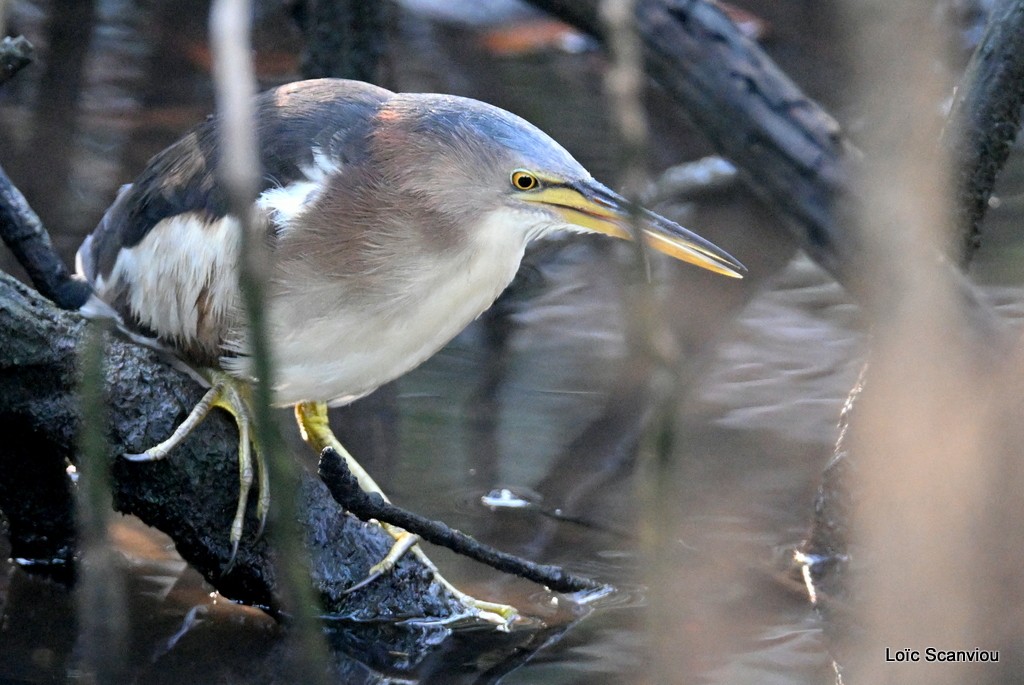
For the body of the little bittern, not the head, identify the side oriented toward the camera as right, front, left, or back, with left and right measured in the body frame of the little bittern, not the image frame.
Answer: right

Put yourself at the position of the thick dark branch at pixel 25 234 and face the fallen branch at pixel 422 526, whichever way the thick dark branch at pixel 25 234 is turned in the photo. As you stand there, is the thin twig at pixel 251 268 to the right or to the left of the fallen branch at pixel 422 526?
right

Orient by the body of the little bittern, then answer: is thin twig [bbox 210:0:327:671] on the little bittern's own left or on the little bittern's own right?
on the little bittern's own right

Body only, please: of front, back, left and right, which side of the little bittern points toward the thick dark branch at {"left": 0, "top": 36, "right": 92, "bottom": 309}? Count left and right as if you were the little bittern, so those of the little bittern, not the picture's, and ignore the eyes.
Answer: back

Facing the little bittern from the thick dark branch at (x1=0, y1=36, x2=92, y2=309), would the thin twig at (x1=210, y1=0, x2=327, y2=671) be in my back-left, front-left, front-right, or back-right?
front-right

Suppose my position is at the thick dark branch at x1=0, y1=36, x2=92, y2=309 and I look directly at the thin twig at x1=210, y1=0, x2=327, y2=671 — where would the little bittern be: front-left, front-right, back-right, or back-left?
front-left
